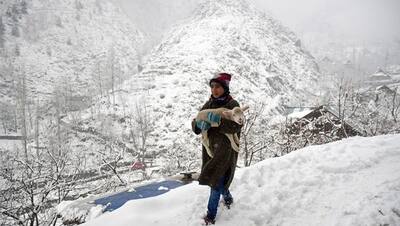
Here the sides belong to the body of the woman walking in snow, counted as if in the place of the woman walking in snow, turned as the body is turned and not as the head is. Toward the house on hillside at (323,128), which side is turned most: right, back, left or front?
back

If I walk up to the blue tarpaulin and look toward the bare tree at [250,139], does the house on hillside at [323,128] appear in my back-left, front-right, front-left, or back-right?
front-right

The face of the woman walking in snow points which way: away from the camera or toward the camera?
toward the camera

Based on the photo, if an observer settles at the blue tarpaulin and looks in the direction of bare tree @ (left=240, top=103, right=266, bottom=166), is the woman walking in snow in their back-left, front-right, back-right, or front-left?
back-right

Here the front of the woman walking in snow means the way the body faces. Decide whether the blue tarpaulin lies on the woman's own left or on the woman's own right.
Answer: on the woman's own right

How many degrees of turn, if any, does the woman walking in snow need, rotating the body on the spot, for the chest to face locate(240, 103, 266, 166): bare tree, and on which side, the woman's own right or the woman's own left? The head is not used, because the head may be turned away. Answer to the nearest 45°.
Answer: approximately 135° to the woman's own right
